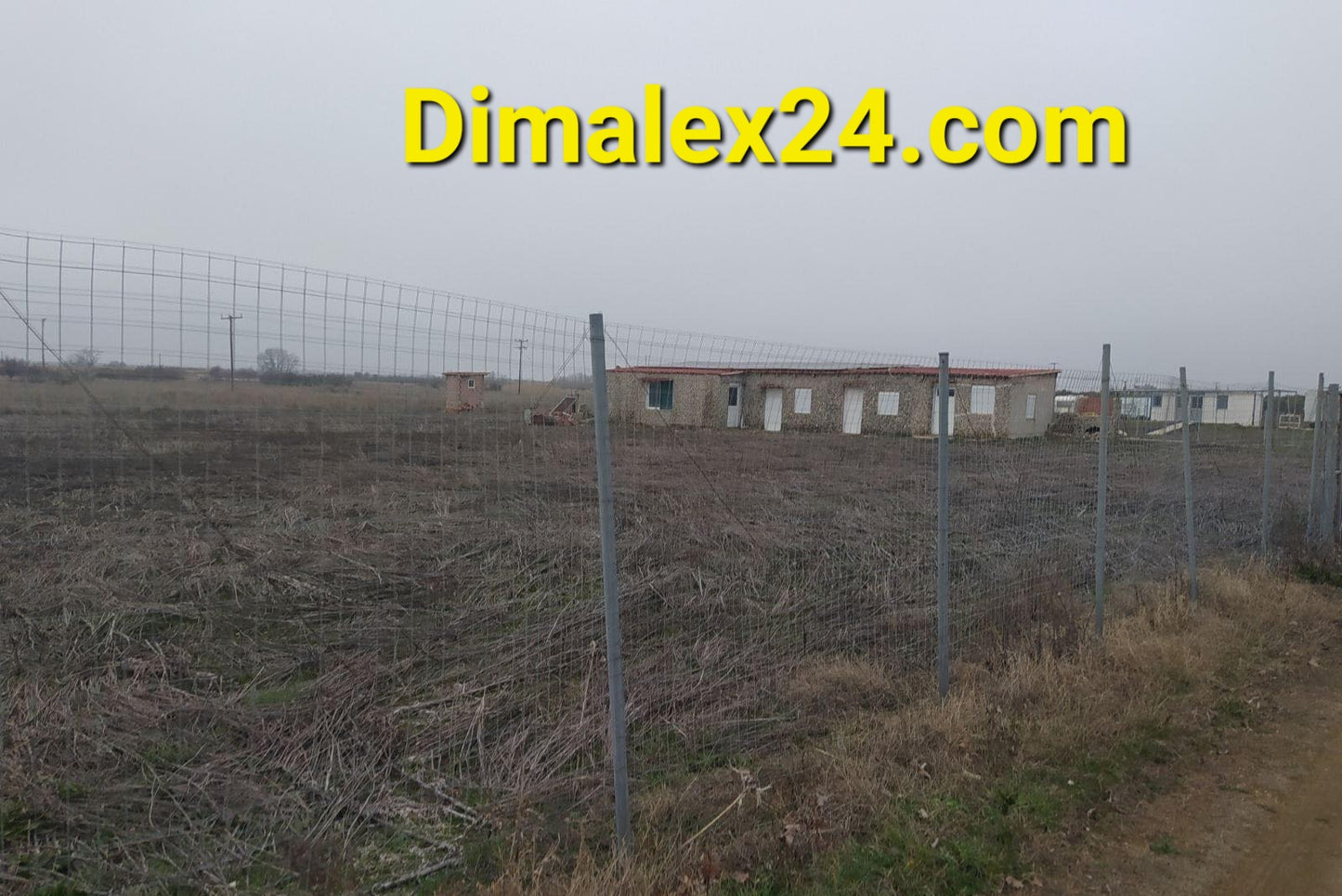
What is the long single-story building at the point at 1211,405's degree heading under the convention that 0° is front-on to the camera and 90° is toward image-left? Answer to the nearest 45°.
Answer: approximately 0°

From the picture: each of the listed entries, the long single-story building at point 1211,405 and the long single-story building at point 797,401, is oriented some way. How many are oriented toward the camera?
2

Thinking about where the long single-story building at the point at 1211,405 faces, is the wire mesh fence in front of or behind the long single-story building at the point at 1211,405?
in front
